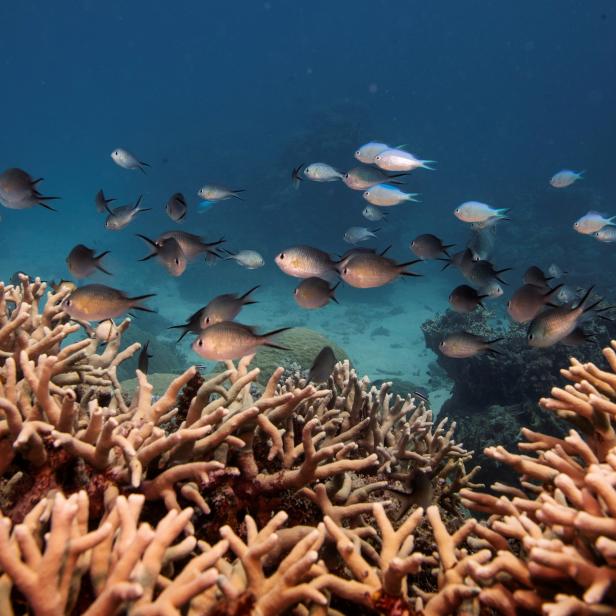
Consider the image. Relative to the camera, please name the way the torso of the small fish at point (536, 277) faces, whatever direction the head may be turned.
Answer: to the viewer's left

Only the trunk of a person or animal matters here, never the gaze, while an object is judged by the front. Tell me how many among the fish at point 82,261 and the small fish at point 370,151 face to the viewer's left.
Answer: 2

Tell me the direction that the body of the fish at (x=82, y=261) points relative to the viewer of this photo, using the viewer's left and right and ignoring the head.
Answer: facing to the left of the viewer

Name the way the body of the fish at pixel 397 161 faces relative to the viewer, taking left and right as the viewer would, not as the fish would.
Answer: facing to the left of the viewer

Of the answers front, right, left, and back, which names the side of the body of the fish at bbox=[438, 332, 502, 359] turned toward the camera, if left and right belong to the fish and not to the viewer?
left

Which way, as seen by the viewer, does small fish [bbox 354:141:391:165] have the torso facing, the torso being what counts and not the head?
to the viewer's left

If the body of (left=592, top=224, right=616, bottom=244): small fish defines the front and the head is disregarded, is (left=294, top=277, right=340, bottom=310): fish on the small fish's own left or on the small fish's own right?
on the small fish's own left

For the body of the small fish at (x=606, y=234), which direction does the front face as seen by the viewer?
to the viewer's left

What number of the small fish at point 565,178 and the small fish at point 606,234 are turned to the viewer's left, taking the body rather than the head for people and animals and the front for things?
2

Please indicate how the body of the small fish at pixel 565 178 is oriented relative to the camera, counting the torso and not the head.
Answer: to the viewer's left

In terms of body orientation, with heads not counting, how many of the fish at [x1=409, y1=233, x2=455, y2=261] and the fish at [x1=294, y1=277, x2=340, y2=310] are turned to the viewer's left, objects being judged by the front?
2

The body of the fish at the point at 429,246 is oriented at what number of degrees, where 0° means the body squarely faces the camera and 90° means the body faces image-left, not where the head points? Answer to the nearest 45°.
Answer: approximately 90°

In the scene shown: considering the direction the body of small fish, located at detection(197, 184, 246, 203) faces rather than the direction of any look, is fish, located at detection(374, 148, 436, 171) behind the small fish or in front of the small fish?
behind

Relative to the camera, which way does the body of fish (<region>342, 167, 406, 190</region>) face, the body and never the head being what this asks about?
to the viewer's left
